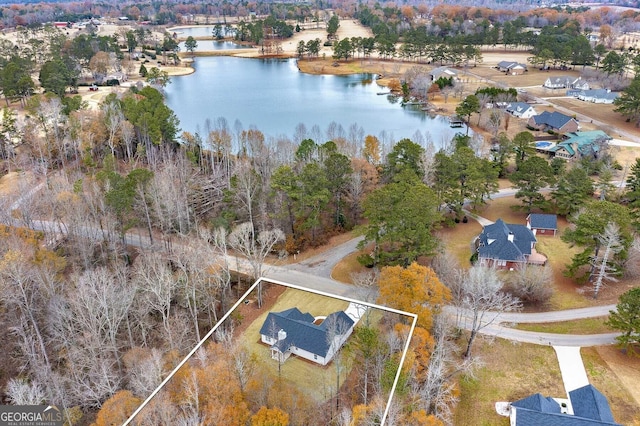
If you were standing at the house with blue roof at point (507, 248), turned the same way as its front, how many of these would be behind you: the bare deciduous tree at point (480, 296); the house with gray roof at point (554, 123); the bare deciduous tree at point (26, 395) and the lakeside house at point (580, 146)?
2

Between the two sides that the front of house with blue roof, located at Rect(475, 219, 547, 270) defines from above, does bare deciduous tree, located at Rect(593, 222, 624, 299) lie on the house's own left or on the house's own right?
on the house's own left

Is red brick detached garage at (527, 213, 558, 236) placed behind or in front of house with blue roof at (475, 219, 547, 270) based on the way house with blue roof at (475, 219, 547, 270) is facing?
behind

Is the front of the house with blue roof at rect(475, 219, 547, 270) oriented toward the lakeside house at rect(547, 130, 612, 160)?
no

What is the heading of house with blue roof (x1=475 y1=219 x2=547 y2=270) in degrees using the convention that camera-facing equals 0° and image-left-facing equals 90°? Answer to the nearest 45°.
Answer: approximately 0°

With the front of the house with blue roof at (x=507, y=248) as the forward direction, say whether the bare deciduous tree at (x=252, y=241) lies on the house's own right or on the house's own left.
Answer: on the house's own right

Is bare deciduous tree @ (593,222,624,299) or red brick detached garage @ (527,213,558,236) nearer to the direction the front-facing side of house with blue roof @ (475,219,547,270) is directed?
the bare deciduous tree

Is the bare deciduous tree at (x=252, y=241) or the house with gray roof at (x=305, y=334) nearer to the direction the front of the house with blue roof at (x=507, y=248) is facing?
the house with gray roof

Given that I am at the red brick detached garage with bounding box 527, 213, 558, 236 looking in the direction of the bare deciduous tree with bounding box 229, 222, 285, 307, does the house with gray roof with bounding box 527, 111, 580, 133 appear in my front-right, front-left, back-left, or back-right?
back-right

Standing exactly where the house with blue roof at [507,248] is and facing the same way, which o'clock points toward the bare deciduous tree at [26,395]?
The bare deciduous tree is roughly at 1 o'clock from the house with blue roof.

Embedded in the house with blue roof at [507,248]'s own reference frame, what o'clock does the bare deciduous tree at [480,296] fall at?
The bare deciduous tree is roughly at 12 o'clock from the house with blue roof.

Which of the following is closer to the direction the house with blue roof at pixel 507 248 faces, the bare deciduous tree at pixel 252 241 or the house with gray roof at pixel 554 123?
the bare deciduous tree

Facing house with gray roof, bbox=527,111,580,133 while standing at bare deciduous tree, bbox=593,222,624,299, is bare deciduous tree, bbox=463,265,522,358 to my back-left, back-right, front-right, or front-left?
back-left

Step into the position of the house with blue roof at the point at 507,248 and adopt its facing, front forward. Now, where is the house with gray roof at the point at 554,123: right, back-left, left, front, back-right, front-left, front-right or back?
back

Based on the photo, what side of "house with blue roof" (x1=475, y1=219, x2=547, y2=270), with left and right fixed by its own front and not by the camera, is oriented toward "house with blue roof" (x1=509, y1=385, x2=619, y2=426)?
front

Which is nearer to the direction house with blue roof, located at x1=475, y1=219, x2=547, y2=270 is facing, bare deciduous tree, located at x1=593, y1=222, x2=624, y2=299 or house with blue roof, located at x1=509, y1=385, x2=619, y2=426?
the house with blue roof, located at x1=509, y1=385, x2=619, y2=426
